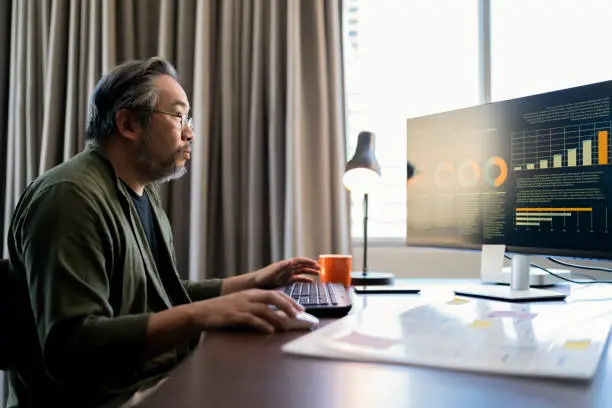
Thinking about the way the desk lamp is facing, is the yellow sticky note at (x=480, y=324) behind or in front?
in front

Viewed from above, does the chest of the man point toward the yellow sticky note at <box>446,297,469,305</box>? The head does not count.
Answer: yes

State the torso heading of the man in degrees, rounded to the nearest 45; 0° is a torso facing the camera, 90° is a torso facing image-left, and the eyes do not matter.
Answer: approximately 270°

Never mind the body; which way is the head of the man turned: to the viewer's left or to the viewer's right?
to the viewer's right

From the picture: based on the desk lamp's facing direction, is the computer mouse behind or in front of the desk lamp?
in front

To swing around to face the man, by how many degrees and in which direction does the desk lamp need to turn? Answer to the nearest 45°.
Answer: approximately 45° to its right

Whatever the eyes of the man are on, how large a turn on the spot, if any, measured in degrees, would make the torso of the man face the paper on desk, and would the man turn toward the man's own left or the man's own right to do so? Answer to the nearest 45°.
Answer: approximately 45° to the man's own right

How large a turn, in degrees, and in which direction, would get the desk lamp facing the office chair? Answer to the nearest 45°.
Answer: approximately 45° to its right

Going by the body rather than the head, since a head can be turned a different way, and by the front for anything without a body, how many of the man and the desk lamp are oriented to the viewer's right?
1

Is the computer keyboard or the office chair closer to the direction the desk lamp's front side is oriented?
the computer keyboard

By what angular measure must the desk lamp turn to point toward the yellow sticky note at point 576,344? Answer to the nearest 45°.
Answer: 0° — it already faces it

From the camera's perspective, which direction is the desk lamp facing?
toward the camera
